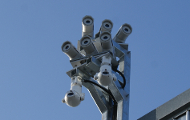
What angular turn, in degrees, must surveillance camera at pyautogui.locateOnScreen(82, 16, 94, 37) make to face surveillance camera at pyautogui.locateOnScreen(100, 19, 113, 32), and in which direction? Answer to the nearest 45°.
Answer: approximately 90° to its left

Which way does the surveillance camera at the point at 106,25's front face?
toward the camera

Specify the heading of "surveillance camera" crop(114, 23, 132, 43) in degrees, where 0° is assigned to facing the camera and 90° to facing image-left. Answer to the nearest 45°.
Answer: approximately 315°

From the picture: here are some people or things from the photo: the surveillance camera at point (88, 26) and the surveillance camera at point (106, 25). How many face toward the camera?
2

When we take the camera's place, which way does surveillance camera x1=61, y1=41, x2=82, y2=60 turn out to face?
facing the viewer and to the left of the viewer

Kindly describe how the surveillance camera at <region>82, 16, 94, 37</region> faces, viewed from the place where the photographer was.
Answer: facing the viewer

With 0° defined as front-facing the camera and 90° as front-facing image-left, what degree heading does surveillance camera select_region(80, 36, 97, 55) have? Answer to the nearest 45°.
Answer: approximately 45°

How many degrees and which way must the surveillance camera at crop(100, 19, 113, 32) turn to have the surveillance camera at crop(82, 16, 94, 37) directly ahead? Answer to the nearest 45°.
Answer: approximately 90° to its right
